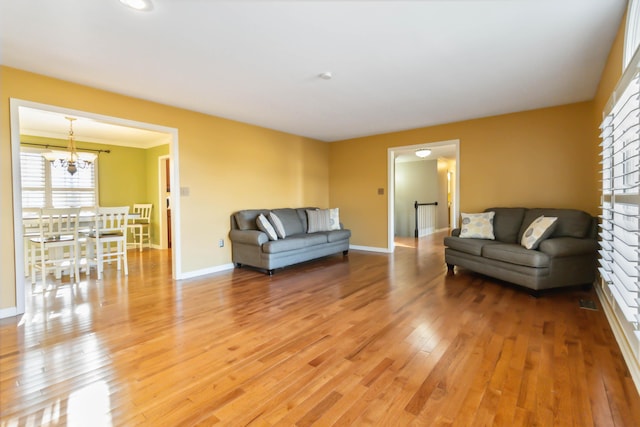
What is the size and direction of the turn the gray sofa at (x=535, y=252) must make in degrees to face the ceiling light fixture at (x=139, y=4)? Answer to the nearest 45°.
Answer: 0° — it already faces it

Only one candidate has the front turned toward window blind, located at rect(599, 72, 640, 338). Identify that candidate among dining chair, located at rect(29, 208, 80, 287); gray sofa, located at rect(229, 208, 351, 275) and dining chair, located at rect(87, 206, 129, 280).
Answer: the gray sofa

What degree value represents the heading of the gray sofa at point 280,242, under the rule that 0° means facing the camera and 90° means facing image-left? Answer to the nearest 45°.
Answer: approximately 315°

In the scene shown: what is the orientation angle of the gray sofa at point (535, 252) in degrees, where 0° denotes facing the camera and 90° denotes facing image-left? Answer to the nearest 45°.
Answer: approximately 45°

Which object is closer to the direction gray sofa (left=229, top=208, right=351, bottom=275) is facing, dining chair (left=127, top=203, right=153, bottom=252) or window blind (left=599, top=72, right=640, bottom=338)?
the window blind

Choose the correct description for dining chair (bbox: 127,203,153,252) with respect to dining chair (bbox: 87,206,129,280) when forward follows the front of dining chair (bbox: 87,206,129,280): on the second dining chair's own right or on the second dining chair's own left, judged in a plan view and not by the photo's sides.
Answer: on the second dining chair's own right

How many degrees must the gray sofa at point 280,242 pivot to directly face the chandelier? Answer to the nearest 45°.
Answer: approximately 135° to its right

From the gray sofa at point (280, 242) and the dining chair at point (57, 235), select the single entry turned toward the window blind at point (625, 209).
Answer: the gray sofa

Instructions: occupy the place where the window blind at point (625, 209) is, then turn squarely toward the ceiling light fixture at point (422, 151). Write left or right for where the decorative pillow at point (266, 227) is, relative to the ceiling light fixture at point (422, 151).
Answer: left

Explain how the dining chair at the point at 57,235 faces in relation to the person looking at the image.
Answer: facing away from the viewer and to the left of the viewer
